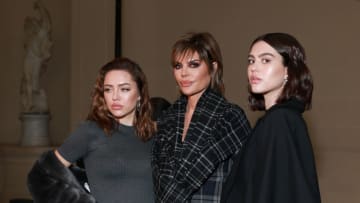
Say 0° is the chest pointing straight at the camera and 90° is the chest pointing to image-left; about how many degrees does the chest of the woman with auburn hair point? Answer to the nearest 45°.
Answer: approximately 0°

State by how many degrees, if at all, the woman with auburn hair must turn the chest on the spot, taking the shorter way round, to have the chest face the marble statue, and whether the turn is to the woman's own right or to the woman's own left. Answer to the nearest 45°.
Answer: approximately 180°

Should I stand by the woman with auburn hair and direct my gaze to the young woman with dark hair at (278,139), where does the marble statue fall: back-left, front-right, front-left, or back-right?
back-left

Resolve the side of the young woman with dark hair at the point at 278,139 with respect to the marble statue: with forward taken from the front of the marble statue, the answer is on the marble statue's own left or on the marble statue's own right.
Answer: on the marble statue's own left

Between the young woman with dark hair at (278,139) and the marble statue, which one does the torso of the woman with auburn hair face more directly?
the young woman with dark hair

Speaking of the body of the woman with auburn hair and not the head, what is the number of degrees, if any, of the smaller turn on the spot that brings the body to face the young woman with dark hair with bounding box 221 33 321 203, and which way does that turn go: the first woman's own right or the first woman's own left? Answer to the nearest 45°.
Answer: approximately 45° to the first woman's own left

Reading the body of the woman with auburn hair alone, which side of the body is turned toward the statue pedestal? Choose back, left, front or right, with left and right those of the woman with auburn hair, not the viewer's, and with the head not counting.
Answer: back

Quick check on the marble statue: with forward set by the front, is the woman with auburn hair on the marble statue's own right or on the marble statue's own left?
on the marble statue's own left
